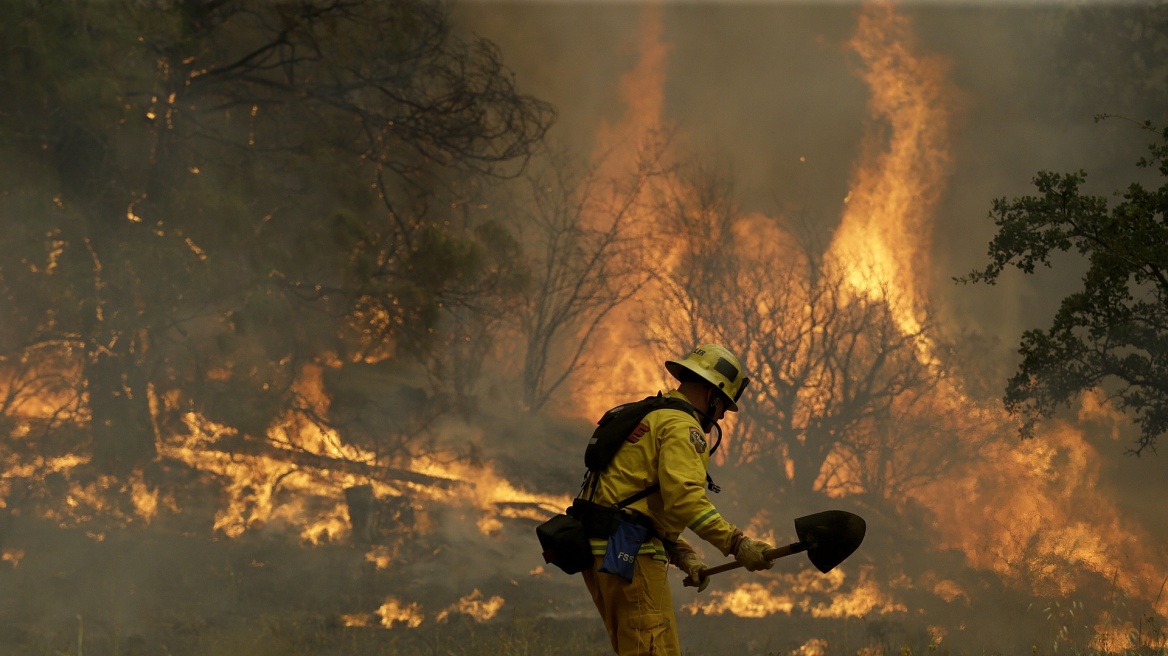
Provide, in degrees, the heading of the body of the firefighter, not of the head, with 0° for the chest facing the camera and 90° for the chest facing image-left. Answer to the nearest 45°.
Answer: approximately 270°

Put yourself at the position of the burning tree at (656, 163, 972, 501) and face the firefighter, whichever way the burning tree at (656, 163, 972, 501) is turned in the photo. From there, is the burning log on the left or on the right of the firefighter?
right
